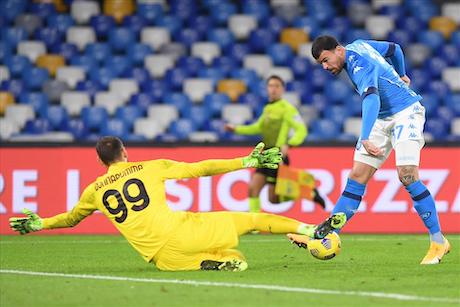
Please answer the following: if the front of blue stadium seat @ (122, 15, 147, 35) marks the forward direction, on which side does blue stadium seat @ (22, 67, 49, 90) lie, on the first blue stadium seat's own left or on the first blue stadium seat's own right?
on the first blue stadium seat's own right

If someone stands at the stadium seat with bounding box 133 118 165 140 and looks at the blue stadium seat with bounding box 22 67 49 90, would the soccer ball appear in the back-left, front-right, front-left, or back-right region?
back-left

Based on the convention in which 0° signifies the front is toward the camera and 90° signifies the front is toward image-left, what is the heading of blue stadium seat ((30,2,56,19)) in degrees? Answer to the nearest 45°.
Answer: approximately 0°

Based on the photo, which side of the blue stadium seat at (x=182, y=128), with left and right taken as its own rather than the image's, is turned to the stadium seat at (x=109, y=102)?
right
